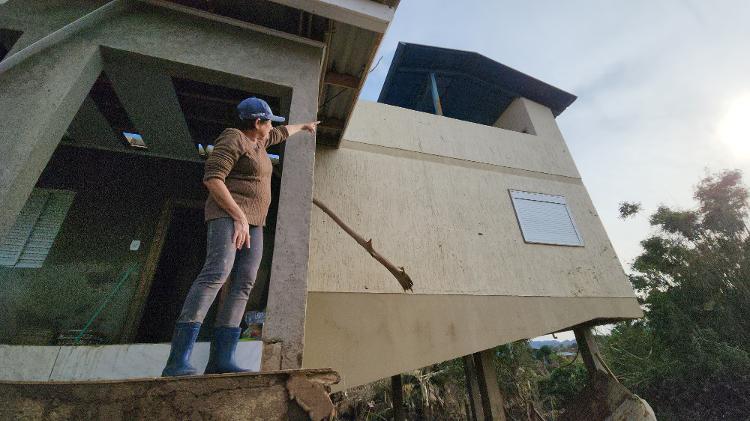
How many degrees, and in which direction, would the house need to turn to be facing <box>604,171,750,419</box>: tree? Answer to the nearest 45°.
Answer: approximately 135° to its left

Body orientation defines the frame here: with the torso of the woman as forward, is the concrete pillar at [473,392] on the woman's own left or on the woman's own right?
on the woman's own left

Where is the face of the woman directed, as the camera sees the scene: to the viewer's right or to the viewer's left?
to the viewer's right

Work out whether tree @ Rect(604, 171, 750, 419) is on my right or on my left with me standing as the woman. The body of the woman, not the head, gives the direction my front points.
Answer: on my left

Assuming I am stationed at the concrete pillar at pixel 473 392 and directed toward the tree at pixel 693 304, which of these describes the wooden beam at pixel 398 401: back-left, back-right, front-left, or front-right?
back-left

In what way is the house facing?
toward the camera
